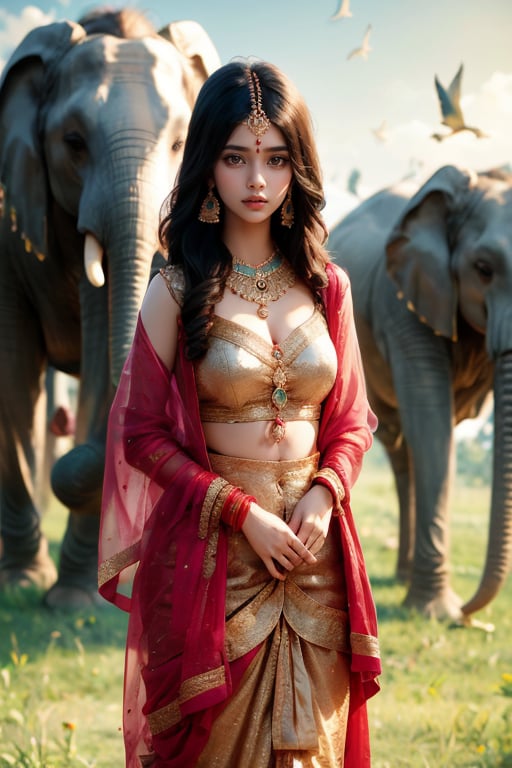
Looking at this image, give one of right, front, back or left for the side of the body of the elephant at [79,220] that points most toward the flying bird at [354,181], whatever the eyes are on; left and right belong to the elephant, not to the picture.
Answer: left

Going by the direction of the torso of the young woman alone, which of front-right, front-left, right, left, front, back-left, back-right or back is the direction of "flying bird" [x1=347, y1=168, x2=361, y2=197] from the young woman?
back

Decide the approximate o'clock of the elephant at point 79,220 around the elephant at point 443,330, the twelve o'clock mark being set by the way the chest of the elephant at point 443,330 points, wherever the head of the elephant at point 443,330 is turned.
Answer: the elephant at point 79,220 is roughly at 3 o'clock from the elephant at point 443,330.
